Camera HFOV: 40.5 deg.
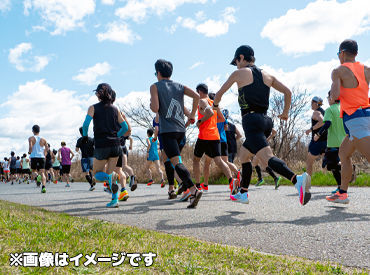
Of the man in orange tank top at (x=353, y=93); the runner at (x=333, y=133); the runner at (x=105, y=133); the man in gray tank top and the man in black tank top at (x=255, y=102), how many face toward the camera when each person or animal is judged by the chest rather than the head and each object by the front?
0

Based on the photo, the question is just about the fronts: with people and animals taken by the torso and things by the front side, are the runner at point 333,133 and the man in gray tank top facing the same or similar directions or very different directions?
same or similar directions

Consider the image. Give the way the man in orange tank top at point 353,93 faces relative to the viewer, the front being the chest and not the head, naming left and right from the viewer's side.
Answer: facing away from the viewer and to the left of the viewer

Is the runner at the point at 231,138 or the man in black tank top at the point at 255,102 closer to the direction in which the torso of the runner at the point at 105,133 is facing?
the runner

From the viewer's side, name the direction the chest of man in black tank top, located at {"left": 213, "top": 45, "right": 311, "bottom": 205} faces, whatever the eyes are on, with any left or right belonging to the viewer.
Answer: facing away from the viewer and to the left of the viewer

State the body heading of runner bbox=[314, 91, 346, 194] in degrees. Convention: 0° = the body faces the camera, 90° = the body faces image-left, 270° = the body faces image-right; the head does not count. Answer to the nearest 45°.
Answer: approximately 135°

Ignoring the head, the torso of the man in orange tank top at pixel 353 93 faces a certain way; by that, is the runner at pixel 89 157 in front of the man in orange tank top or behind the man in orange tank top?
in front

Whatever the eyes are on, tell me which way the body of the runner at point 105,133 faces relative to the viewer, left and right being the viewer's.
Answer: facing away from the viewer and to the left of the viewer

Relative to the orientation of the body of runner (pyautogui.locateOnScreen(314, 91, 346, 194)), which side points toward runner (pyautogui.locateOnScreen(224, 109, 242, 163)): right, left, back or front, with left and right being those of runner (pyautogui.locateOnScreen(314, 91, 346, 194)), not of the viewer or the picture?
front

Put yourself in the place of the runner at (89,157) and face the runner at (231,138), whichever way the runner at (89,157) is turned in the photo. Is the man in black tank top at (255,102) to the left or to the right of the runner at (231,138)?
right

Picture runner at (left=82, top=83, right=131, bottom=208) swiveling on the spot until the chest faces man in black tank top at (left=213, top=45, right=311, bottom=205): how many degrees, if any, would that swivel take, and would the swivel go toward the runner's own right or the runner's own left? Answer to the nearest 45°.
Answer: approximately 180°

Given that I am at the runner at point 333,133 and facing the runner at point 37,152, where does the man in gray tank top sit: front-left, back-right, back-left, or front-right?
front-left

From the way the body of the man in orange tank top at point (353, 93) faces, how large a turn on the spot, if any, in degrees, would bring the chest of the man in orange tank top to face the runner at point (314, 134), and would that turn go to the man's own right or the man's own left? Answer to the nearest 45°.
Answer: approximately 45° to the man's own right
